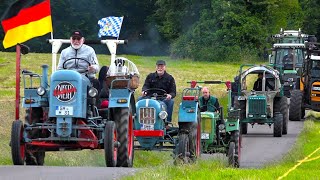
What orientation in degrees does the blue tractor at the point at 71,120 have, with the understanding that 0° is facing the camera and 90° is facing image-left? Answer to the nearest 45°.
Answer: approximately 0°

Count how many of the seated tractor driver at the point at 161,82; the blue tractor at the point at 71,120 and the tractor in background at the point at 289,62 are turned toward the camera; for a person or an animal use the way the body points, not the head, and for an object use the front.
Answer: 3

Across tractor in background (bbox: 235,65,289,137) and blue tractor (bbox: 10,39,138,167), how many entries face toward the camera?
2

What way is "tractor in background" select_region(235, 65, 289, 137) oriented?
toward the camera

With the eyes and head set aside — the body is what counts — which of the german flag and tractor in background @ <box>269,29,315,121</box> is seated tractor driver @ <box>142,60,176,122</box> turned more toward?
the german flag

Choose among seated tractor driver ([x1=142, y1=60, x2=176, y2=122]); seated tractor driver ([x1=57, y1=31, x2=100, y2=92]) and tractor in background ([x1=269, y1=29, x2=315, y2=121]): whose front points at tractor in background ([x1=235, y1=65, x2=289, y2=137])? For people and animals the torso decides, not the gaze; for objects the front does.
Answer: tractor in background ([x1=269, y1=29, x2=315, y2=121])

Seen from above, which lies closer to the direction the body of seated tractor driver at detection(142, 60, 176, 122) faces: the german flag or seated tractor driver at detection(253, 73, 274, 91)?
the german flag

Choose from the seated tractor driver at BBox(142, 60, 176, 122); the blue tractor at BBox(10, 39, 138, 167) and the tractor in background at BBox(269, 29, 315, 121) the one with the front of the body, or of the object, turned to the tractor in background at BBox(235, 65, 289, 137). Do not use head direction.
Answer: the tractor in background at BBox(269, 29, 315, 121)

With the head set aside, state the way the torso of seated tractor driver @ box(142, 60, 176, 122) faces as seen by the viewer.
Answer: toward the camera
